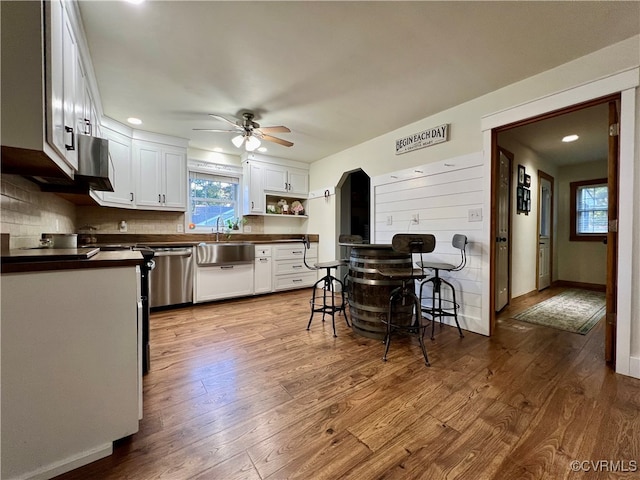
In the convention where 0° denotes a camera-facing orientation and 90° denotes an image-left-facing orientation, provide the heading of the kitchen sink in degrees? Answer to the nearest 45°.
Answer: approximately 0°

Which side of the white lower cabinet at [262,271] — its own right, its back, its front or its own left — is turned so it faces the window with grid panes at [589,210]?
left

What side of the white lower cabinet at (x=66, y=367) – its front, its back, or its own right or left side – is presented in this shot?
right

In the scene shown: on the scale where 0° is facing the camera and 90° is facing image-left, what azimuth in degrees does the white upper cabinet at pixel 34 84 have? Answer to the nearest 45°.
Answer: approximately 270°

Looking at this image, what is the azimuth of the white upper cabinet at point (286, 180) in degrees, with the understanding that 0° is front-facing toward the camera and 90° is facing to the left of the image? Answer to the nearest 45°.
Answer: approximately 315°

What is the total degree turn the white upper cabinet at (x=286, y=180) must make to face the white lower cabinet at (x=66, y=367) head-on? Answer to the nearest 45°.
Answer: approximately 45° to its right

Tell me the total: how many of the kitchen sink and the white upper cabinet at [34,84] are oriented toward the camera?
1

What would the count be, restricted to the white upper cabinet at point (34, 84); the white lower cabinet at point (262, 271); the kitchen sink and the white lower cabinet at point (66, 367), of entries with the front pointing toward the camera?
2

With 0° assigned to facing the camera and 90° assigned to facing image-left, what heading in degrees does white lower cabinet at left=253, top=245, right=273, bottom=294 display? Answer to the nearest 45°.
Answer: approximately 0°
